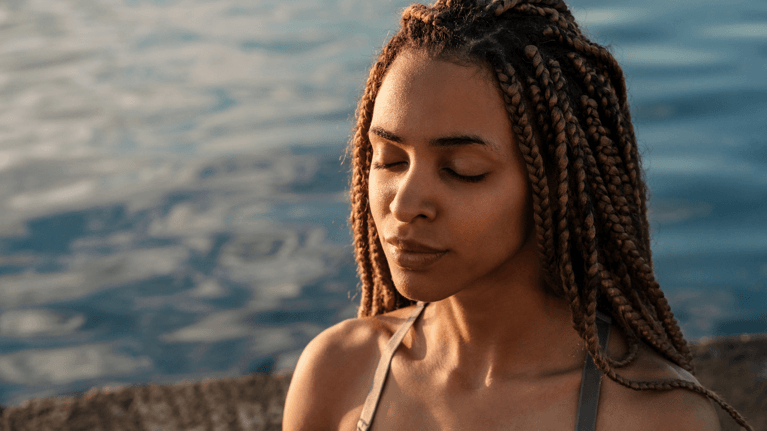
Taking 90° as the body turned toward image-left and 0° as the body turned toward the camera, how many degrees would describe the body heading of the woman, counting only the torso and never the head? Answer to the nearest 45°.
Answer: approximately 45°

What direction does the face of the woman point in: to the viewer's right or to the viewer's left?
to the viewer's left
